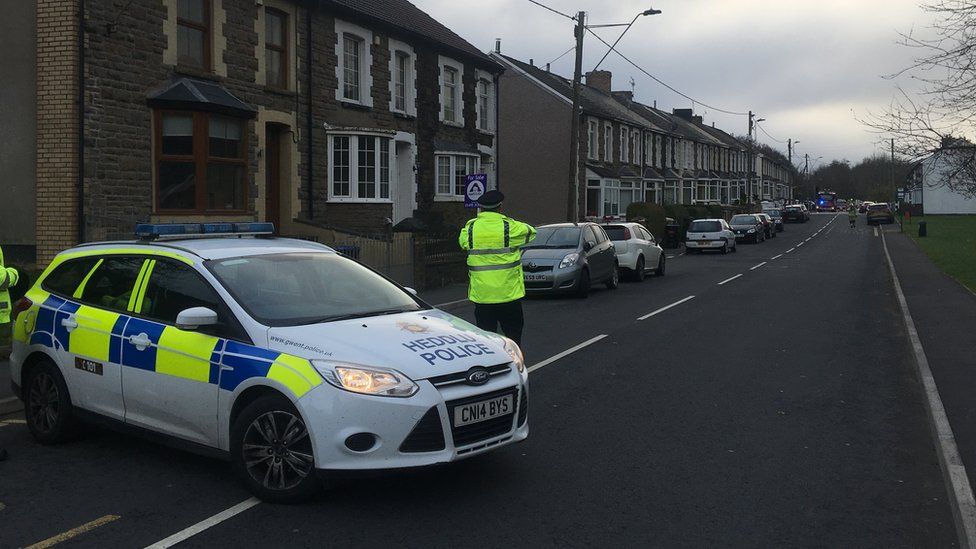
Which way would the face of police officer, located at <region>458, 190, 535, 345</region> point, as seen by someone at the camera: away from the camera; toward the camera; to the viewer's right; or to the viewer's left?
away from the camera

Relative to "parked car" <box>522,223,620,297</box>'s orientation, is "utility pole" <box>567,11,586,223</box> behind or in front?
behind

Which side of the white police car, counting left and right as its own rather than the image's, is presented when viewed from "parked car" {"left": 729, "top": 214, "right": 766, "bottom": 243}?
left

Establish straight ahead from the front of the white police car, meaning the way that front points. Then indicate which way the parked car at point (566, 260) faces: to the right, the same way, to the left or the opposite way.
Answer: to the right

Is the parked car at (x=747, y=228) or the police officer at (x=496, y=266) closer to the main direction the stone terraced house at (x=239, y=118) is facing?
the police officer

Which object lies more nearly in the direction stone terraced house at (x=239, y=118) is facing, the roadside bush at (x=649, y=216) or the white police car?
the white police car

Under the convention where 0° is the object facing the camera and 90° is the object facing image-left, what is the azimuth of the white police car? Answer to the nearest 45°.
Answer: approximately 315°

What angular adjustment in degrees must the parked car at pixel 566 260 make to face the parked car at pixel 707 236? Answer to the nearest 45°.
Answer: approximately 135° to its right

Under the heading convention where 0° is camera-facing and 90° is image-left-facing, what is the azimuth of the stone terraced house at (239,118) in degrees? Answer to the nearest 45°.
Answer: approximately 315°

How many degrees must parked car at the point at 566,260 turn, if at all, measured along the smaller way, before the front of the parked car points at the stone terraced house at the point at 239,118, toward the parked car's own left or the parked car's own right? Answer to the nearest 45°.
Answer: approximately 45° to the parked car's own right

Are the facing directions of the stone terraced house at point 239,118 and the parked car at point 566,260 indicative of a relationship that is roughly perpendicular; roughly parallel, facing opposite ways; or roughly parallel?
roughly perpendicular

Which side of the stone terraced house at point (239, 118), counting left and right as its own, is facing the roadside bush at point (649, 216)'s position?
left
